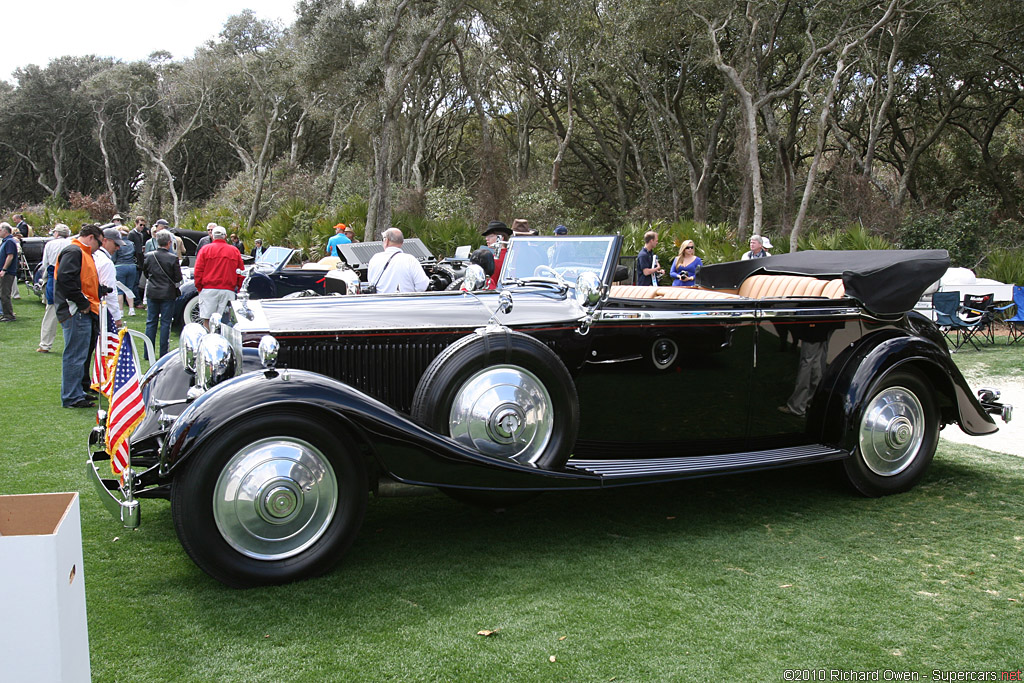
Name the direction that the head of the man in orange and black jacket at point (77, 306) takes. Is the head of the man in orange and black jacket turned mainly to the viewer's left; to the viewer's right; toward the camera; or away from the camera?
to the viewer's right

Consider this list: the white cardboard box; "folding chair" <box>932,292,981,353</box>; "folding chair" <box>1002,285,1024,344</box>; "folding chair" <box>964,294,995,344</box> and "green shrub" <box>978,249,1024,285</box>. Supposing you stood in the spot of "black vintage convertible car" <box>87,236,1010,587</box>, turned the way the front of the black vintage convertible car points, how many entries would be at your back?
4

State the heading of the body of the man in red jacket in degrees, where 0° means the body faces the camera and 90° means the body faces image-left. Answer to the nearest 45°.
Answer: approximately 180°

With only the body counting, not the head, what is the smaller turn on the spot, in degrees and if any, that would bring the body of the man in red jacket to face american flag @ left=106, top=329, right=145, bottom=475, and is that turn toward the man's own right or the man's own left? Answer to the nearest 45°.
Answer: approximately 180°

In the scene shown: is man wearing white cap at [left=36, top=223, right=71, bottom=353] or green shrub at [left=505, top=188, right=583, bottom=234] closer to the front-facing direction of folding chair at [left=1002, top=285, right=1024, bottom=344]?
the man wearing white cap

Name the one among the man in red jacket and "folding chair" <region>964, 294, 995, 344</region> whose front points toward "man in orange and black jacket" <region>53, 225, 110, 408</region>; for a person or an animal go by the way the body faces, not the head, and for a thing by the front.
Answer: the folding chair

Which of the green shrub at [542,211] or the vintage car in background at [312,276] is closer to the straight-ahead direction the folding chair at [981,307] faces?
the vintage car in background

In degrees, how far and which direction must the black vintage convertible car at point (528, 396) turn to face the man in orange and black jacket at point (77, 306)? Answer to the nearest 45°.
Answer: approximately 90° to its right
